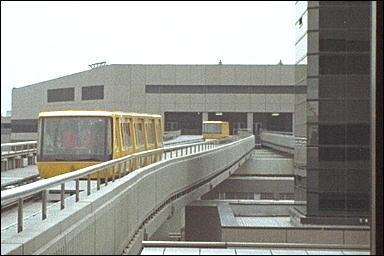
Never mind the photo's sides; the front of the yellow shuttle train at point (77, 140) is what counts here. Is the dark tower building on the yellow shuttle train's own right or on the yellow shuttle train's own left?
on the yellow shuttle train's own left

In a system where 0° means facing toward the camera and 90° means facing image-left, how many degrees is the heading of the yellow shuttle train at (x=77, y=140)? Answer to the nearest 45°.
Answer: approximately 45°

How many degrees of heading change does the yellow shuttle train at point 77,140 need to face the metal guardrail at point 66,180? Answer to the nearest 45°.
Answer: approximately 45° to its left
